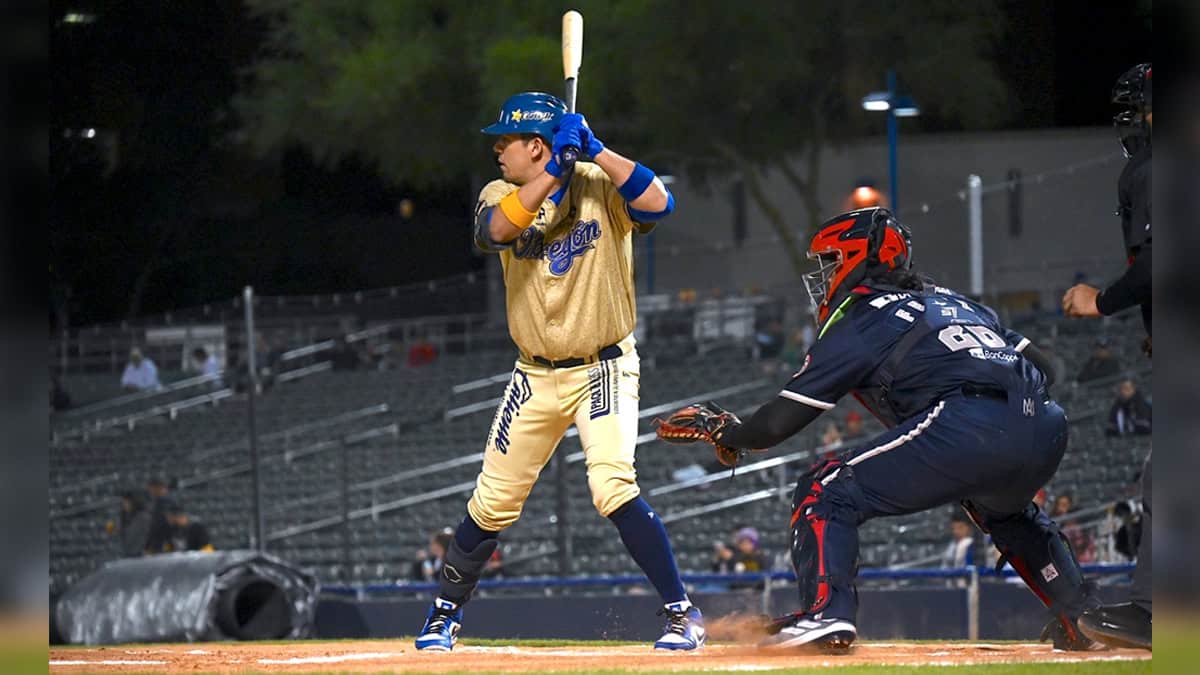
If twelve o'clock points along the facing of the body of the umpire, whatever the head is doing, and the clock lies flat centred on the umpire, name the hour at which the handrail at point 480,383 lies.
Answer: The handrail is roughly at 2 o'clock from the umpire.

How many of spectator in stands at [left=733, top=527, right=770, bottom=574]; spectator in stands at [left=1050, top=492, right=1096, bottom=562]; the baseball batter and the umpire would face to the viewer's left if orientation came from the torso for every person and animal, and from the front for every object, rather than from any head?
1

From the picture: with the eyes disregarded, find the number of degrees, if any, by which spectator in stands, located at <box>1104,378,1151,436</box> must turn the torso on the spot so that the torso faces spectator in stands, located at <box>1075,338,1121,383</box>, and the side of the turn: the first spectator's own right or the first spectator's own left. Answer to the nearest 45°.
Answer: approximately 180°

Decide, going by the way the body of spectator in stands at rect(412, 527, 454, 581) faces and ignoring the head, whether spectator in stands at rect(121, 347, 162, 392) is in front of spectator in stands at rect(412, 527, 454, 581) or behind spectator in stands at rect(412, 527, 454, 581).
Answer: behind

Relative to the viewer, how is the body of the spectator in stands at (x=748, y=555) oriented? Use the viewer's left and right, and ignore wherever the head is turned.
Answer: facing the viewer

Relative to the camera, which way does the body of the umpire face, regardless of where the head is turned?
to the viewer's left

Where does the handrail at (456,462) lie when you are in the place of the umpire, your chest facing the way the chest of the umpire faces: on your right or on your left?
on your right

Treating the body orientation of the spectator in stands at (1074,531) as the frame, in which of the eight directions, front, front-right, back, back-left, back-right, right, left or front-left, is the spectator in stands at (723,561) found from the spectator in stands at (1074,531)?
right

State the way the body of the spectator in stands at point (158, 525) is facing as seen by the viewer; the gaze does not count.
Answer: toward the camera

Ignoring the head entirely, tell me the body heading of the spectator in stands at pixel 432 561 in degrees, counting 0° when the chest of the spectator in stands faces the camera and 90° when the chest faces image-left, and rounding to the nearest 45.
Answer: approximately 0°

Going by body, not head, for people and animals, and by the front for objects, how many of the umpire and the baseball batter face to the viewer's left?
1

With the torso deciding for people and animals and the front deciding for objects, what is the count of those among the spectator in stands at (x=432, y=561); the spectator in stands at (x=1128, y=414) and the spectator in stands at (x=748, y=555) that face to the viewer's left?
0

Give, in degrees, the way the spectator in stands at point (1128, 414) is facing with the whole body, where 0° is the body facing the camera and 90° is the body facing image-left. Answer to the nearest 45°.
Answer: approximately 0°

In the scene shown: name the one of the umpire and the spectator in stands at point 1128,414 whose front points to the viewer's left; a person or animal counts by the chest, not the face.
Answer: the umpire

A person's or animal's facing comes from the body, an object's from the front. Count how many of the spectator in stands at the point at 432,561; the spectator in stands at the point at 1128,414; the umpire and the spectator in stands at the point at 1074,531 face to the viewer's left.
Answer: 1

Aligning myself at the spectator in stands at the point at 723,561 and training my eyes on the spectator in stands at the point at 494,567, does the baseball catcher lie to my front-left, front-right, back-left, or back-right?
back-left
